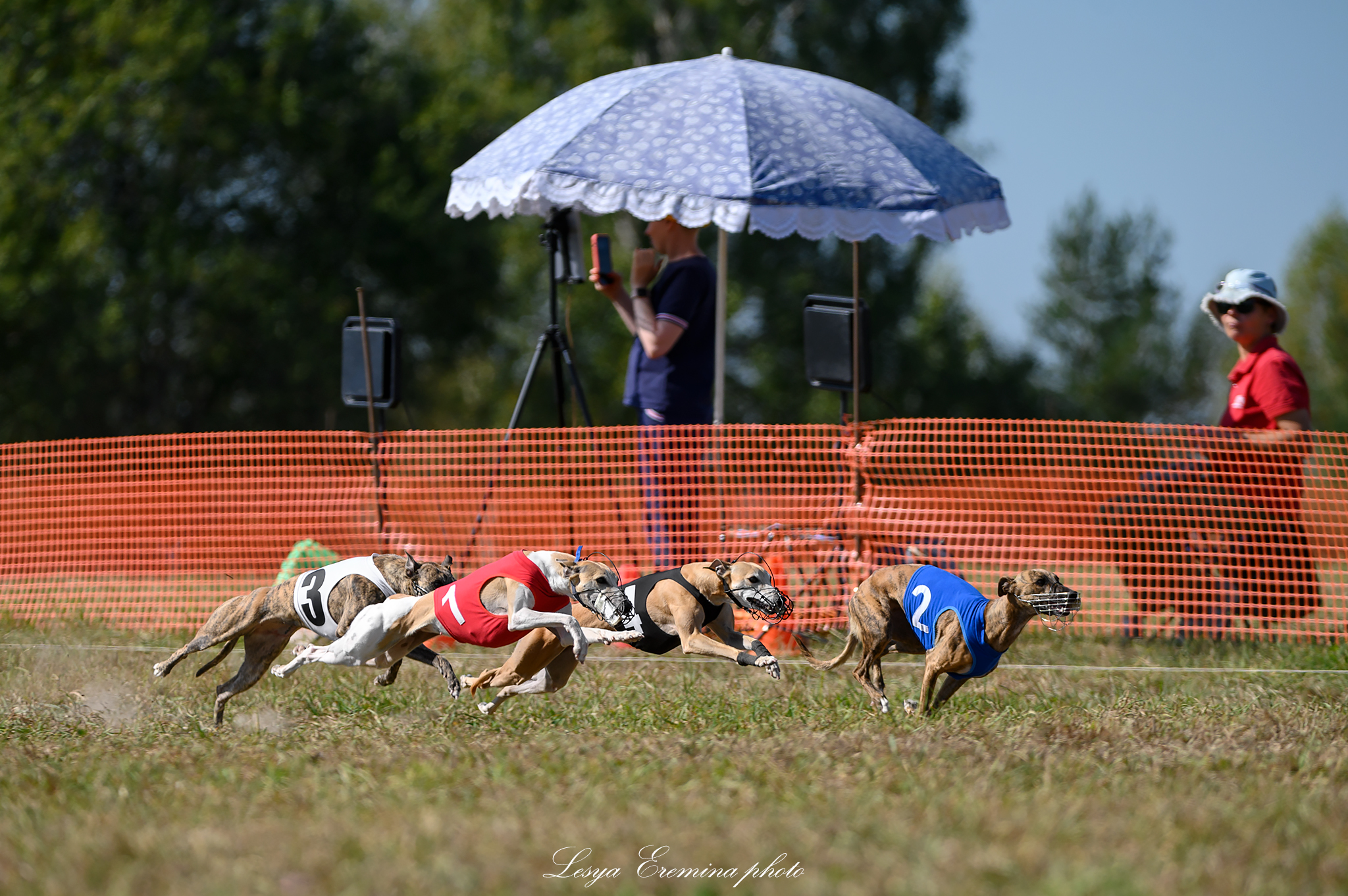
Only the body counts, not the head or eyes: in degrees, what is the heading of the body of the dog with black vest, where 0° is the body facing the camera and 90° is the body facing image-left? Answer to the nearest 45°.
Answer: approximately 270°

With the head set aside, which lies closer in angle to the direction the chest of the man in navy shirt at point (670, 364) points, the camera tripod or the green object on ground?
the camera tripod

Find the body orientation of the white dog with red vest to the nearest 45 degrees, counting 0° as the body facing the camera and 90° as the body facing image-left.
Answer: approximately 270°

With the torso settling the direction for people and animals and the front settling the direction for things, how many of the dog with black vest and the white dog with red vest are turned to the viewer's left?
0

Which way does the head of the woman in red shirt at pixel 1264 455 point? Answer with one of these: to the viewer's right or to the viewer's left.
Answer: to the viewer's left

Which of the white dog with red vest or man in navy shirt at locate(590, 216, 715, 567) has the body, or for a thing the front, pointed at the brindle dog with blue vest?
the white dog with red vest

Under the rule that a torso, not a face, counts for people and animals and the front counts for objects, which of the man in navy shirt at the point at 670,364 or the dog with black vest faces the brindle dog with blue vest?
the dog with black vest

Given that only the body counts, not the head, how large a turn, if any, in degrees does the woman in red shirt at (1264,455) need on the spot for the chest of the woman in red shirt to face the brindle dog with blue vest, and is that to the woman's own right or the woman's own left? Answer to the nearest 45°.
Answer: approximately 45° to the woman's own left

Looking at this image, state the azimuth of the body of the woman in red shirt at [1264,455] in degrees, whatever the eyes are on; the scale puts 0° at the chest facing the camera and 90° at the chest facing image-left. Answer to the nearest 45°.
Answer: approximately 45°

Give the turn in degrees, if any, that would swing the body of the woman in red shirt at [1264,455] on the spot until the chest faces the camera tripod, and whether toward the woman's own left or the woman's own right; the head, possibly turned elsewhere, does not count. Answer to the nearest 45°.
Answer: approximately 45° to the woman's own right
